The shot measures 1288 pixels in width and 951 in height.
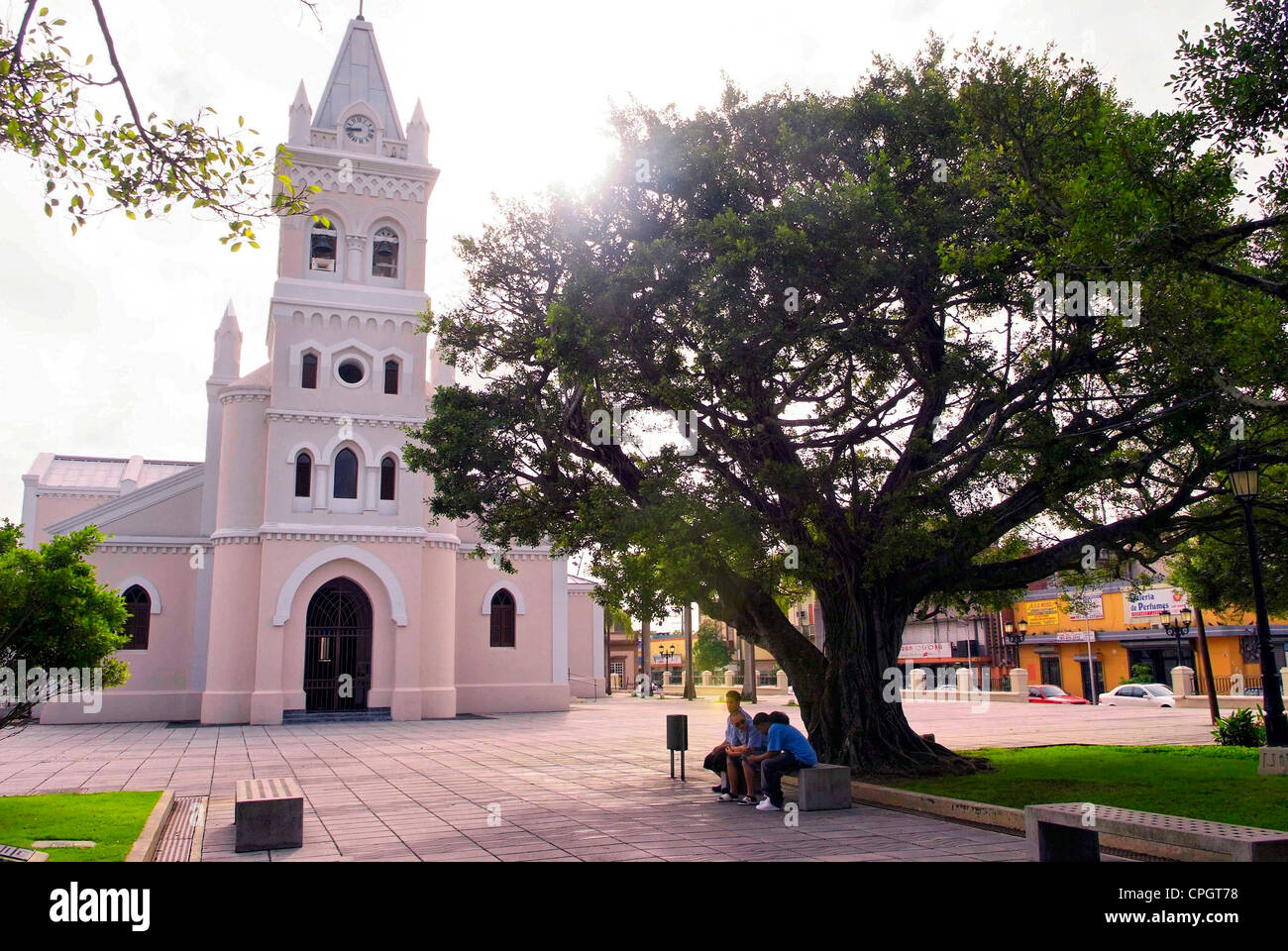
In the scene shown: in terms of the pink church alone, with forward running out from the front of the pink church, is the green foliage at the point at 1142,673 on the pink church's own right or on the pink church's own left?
on the pink church's own left

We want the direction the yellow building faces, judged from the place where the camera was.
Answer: facing the viewer

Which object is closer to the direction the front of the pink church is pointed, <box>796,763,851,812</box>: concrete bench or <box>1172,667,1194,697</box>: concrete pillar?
the concrete bench

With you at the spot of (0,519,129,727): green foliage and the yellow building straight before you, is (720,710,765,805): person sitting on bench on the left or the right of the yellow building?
right

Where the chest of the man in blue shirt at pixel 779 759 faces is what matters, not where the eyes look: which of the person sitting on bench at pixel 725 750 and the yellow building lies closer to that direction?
the person sitting on bench

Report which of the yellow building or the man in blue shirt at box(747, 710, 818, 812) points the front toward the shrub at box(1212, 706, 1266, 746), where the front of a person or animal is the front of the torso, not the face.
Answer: the yellow building

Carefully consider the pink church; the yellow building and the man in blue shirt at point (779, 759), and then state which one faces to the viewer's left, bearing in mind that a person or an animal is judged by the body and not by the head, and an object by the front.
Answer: the man in blue shirt

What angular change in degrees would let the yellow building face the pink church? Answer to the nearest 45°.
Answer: approximately 45° to its right

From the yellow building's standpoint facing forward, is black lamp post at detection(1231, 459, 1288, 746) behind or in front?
in front

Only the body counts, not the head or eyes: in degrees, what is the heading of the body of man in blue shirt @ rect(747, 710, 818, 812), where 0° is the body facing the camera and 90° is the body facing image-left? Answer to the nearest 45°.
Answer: approximately 90°

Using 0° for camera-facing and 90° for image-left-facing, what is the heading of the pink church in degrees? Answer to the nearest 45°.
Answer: approximately 0°

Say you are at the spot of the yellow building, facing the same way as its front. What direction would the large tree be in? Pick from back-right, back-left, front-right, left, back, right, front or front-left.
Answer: front

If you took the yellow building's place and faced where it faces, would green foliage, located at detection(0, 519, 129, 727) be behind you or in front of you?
in front

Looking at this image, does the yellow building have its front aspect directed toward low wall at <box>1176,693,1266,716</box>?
yes
